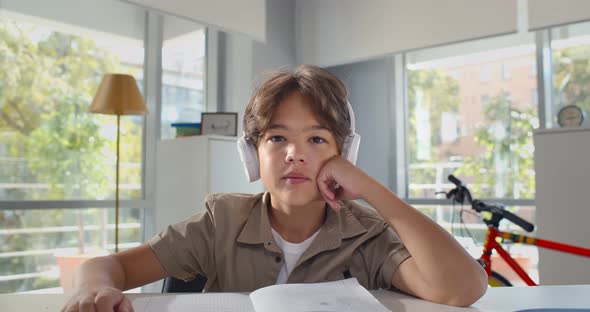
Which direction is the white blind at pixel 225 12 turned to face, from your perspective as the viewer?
facing the viewer and to the right of the viewer

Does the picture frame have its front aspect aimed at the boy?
yes

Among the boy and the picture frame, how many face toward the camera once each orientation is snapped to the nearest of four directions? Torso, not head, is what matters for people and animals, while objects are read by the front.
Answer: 2

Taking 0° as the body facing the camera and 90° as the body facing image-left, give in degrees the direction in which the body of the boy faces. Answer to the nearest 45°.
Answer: approximately 0°

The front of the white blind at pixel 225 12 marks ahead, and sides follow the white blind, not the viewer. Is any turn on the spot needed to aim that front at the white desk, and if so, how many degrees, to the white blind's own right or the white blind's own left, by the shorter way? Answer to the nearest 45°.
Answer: approximately 45° to the white blind's own right

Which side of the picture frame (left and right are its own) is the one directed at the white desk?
front
